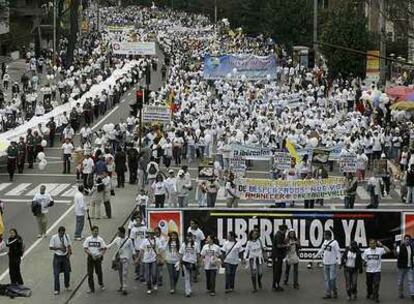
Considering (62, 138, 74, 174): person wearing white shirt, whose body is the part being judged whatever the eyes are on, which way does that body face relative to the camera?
toward the camera

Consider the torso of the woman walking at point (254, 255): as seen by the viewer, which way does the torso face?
toward the camera

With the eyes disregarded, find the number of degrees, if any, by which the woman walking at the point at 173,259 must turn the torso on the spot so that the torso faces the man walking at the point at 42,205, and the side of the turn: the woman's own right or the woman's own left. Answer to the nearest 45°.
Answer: approximately 135° to the woman's own right

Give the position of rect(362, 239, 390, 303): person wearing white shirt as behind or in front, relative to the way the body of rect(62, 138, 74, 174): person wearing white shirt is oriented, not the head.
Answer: in front

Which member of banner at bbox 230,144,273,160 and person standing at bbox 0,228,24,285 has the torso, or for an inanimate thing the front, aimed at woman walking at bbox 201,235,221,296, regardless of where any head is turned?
the banner

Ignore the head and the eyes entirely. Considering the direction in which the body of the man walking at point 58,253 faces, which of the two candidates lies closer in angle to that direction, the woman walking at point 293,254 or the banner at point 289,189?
the woman walking

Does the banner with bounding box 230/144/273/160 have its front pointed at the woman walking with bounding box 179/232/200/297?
yes

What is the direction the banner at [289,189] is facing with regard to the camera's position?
facing the viewer

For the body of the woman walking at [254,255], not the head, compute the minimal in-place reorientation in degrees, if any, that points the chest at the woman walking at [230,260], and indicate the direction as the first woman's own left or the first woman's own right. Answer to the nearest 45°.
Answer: approximately 90° to the first woman's own right

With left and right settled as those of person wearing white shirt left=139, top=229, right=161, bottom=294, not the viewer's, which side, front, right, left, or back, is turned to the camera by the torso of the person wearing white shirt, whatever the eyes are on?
front

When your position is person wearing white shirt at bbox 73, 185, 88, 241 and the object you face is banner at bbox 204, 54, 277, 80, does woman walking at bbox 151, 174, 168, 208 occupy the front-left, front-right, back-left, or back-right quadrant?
front-right

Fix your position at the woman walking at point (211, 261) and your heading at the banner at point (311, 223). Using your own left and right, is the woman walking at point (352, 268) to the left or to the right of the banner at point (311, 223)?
right

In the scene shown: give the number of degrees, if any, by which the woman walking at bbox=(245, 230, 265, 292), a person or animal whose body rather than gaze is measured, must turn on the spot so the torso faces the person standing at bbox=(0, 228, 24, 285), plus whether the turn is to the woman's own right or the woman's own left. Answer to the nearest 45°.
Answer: approximately 90° to the woman's own right
